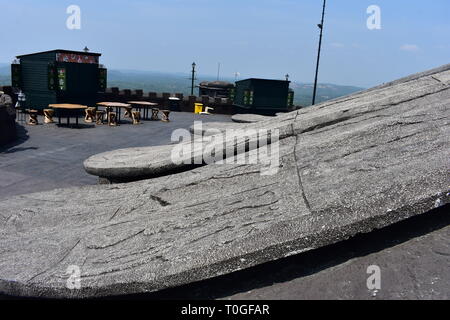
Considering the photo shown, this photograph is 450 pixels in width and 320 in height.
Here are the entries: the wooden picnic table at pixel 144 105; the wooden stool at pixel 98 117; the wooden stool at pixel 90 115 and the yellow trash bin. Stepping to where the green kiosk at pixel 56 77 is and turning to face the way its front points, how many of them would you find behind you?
0

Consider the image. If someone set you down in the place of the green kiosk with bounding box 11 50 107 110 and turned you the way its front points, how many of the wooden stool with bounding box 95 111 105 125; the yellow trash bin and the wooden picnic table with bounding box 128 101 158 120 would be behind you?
0

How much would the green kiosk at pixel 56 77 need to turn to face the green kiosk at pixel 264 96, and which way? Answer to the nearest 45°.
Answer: approximately 45° to its left

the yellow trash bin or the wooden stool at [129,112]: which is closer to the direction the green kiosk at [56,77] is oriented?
the wooden stool

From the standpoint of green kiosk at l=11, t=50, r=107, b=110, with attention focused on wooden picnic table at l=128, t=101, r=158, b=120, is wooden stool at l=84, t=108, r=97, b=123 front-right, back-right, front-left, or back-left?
front-right

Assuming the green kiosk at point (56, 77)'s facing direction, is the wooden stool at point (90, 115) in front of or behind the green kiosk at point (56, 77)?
in front

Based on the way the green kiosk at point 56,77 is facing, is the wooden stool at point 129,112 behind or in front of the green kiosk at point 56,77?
in front

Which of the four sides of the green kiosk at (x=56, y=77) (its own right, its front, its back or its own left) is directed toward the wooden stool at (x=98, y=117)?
front

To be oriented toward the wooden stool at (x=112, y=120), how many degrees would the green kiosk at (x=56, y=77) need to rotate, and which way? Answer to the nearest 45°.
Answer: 0° — it already faces it

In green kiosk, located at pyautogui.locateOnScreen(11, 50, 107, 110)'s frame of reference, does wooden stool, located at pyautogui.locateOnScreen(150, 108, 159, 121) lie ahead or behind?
ahead

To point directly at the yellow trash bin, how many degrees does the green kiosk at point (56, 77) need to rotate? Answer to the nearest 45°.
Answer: approximately 45° to its left

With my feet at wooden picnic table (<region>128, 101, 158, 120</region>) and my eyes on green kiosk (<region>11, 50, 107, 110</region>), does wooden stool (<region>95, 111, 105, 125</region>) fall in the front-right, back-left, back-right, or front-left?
front-left

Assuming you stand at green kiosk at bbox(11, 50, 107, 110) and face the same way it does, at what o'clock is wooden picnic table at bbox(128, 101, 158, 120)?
The wooden picnic table is roughly at 11 o'clock from the green kiosk.

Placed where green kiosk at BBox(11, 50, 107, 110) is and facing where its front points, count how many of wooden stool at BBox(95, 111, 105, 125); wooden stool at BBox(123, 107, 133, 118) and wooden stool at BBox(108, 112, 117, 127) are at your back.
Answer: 0
